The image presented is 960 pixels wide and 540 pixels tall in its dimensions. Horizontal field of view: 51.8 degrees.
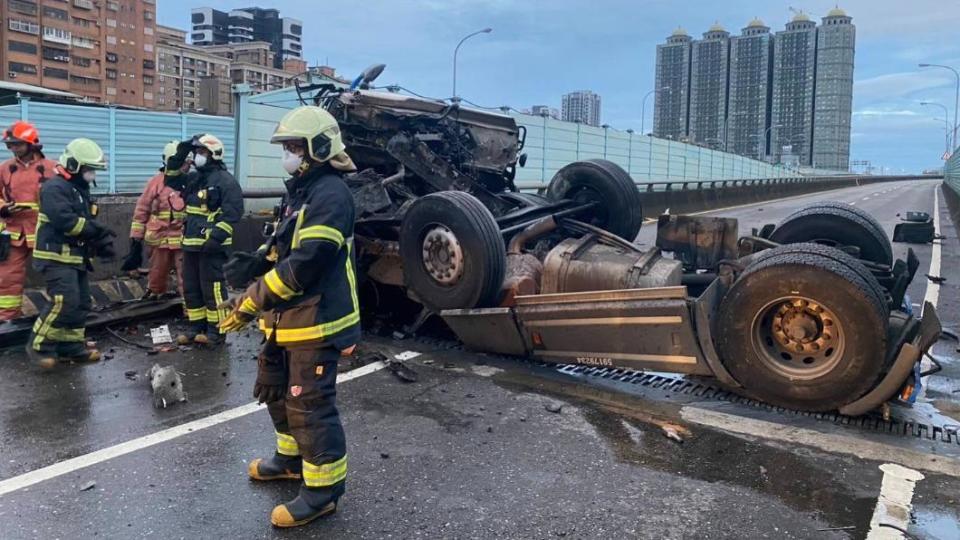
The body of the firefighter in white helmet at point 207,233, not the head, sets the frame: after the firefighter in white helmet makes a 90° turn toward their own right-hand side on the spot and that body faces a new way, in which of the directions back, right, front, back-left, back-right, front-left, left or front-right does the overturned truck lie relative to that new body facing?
back

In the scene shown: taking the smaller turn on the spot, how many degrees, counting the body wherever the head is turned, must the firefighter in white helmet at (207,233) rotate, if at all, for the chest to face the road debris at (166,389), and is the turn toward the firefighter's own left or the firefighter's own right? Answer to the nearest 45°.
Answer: approximately 45° to the firefighter's own left

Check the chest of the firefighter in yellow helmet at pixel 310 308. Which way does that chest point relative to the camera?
to the viewer's left

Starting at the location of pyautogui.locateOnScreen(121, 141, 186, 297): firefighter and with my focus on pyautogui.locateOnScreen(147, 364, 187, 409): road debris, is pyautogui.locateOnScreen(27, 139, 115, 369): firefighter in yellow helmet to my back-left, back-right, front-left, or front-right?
front-right

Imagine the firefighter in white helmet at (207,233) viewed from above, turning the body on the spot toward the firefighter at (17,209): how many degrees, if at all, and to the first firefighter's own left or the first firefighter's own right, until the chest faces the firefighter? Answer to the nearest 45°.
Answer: approximately 45° to the first firefighter's own right

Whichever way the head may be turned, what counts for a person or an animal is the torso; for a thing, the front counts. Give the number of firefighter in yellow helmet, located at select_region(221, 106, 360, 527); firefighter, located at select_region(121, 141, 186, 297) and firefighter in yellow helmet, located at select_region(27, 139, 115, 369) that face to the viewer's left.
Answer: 1

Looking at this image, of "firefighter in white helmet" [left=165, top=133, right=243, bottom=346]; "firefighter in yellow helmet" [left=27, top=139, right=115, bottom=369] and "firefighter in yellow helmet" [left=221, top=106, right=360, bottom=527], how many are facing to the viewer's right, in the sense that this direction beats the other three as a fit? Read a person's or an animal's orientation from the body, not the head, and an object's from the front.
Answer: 1

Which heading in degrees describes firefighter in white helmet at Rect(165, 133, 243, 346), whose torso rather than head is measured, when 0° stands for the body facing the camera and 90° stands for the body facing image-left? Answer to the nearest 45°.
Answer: approximately 45°

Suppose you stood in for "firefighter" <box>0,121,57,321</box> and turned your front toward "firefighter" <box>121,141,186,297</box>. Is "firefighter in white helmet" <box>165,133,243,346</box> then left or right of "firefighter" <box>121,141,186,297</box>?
right

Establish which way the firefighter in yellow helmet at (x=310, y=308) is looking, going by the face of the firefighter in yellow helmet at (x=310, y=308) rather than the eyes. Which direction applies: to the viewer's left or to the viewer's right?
to the viewer's left

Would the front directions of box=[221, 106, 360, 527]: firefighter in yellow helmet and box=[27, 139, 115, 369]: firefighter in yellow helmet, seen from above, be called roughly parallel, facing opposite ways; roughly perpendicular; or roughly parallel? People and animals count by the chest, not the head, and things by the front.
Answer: roughly parallel, facing opposite ways

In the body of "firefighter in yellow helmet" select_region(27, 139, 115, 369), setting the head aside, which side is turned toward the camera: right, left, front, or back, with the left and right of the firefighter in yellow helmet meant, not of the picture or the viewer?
right
